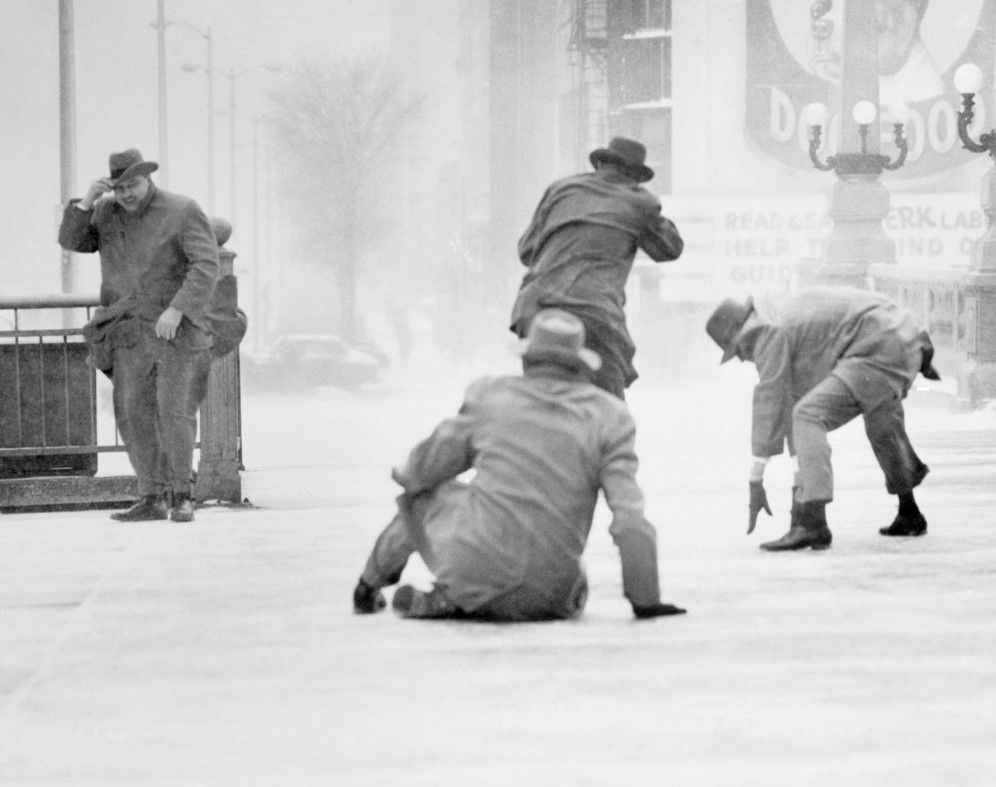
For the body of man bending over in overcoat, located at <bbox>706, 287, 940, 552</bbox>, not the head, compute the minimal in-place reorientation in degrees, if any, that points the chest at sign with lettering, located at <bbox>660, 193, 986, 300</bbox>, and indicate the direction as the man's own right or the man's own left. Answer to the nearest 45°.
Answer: approximately 90° to the man's own right

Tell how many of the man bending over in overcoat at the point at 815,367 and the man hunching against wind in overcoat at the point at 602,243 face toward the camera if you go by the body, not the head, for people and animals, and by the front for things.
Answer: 0

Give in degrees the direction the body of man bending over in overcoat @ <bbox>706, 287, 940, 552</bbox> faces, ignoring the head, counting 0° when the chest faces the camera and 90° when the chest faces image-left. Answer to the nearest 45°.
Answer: approximately 90°

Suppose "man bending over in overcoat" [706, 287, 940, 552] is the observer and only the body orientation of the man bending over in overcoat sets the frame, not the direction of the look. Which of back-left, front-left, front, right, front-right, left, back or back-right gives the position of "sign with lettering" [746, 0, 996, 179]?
right

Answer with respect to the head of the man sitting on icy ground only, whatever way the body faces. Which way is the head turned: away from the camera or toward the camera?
away from the camera

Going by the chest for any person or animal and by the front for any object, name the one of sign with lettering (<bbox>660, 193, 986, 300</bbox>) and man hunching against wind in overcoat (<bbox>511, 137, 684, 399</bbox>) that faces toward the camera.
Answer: the sign with lettering

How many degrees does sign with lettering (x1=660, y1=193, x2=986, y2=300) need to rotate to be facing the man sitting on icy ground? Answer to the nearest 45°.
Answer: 0° — it already faces them

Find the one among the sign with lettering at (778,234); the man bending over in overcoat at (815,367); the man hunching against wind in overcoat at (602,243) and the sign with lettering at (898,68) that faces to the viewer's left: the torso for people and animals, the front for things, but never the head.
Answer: the man bending over in overcoat at (815,367)

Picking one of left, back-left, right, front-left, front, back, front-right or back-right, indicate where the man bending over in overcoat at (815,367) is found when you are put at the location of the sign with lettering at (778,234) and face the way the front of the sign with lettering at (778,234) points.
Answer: front

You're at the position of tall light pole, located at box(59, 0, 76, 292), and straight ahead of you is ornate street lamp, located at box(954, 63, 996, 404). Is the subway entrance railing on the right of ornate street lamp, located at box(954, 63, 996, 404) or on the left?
right

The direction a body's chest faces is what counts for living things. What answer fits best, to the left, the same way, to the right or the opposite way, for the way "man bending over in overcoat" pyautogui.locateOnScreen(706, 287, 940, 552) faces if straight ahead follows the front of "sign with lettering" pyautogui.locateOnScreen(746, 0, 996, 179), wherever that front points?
to the right

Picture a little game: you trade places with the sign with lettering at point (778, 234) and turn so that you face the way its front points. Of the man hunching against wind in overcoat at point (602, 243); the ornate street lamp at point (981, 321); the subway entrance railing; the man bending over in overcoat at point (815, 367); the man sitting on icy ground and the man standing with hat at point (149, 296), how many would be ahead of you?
6

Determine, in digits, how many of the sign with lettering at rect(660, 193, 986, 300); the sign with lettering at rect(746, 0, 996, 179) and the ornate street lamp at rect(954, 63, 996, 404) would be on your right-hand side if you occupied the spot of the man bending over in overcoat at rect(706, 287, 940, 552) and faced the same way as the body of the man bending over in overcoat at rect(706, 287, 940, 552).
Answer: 3

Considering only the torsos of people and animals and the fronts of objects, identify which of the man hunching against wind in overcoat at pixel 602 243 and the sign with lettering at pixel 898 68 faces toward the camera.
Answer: the sign with lettering

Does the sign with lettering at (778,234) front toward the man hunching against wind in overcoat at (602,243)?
yes

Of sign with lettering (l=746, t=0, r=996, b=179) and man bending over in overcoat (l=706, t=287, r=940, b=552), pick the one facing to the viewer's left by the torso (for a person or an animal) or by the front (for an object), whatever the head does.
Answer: the man bending over in overcoat

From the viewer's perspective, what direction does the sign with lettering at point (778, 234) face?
toward the camera

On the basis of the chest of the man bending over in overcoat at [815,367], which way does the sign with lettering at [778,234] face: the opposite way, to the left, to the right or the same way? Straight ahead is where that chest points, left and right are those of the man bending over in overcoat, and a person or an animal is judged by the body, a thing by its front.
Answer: to the left

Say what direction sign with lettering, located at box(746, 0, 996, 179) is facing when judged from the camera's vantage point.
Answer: facing the viewer
